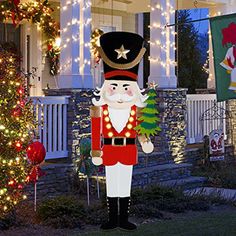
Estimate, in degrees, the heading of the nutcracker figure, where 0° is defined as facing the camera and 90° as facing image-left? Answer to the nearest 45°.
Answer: approximately 0°

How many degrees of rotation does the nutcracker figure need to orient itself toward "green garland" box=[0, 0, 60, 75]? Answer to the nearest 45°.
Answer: approximately 180°

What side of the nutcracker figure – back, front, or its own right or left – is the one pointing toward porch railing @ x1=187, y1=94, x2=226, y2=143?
back

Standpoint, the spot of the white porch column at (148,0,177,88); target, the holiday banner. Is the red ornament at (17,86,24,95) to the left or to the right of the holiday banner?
right

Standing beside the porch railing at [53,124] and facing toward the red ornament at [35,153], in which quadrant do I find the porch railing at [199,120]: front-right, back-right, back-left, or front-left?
back-left

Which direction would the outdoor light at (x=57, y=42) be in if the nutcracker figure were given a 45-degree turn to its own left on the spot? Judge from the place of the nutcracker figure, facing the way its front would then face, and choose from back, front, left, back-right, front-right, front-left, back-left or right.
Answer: back-left

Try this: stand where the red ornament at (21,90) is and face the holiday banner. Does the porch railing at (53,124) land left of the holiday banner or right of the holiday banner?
left

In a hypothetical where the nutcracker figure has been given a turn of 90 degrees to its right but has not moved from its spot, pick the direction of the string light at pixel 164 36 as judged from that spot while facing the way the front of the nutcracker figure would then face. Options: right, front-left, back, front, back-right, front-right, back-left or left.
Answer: right

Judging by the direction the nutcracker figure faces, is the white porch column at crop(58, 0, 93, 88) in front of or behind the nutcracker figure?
behind

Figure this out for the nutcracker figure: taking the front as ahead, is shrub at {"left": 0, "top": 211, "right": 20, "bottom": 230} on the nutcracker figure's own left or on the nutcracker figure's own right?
on the nutcracker figure's own right

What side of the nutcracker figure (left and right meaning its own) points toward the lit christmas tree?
right
